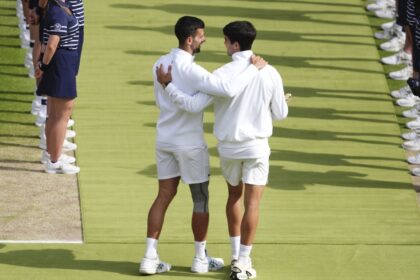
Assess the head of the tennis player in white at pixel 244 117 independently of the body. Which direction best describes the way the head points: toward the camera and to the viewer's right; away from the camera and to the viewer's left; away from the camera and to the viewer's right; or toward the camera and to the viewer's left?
away from the camera and to the viewer's left

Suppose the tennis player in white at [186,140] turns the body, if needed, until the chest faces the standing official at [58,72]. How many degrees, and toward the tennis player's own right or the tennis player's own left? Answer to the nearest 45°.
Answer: approximately 90° to the tennis player's own left

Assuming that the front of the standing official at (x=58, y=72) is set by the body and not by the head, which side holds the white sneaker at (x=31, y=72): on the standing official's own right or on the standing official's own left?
on the standing official's own left

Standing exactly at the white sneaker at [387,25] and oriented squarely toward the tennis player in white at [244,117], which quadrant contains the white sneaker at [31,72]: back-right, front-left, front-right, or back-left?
front-right

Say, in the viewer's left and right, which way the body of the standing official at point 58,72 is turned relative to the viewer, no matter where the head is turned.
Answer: facing to the right of the viewer

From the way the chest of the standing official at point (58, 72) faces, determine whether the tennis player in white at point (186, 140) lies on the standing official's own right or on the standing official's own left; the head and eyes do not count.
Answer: on the standing official's own right

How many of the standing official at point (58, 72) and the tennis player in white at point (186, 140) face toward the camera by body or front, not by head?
0
